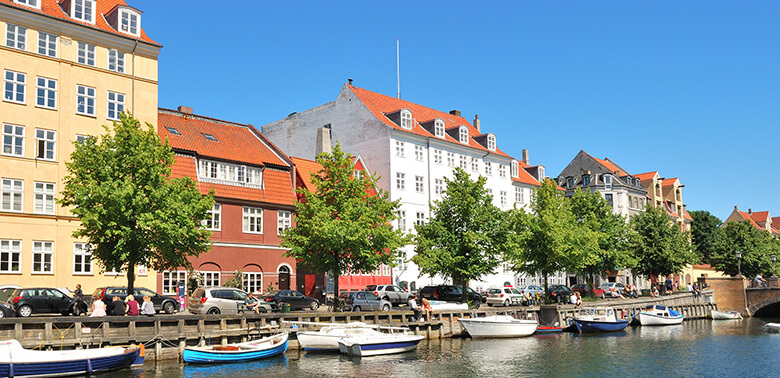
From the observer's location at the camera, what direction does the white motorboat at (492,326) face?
facing to the left of the viewer

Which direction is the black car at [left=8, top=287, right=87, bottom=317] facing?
to the viewer's right

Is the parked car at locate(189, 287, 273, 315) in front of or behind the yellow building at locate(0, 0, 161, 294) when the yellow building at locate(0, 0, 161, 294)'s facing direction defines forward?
in front

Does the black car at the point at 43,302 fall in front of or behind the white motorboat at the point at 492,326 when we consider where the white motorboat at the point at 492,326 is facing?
in front

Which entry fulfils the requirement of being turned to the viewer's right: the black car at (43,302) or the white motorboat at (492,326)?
the black car

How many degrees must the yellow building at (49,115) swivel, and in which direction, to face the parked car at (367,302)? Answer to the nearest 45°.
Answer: approximately 45° to its left
